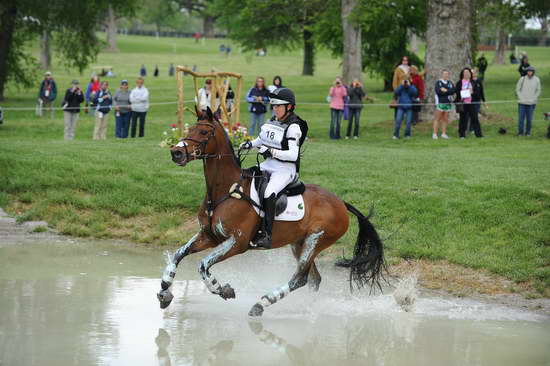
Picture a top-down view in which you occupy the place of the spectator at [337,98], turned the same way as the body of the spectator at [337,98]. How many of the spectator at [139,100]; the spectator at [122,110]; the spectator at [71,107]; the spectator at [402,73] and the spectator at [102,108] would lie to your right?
4

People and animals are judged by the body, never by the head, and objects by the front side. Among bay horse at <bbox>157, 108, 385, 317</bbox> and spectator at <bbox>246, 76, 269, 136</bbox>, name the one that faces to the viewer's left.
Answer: the bay horse

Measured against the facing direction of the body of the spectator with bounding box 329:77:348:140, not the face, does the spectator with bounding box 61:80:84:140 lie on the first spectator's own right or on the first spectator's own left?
on the first spectator's own right

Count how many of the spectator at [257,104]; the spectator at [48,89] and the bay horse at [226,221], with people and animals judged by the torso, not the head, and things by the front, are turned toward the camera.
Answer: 2

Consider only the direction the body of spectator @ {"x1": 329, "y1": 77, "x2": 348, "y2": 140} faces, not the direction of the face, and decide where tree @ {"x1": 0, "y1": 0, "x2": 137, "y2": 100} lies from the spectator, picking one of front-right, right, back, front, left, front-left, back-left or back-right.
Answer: back-right

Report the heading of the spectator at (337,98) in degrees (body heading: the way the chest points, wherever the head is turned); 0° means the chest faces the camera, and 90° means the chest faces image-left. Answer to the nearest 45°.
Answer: approximately 0°

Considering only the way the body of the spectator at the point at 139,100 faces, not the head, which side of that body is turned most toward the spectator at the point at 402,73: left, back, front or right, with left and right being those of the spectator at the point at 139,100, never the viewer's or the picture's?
left

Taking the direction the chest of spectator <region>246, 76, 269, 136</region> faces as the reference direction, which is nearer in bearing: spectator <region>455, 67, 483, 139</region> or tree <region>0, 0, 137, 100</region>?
the spectator

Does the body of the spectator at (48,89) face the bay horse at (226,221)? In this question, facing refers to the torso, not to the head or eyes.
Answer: yes

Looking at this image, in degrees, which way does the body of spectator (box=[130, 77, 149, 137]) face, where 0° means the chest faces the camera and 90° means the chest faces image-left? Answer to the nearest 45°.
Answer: approximately 0°
